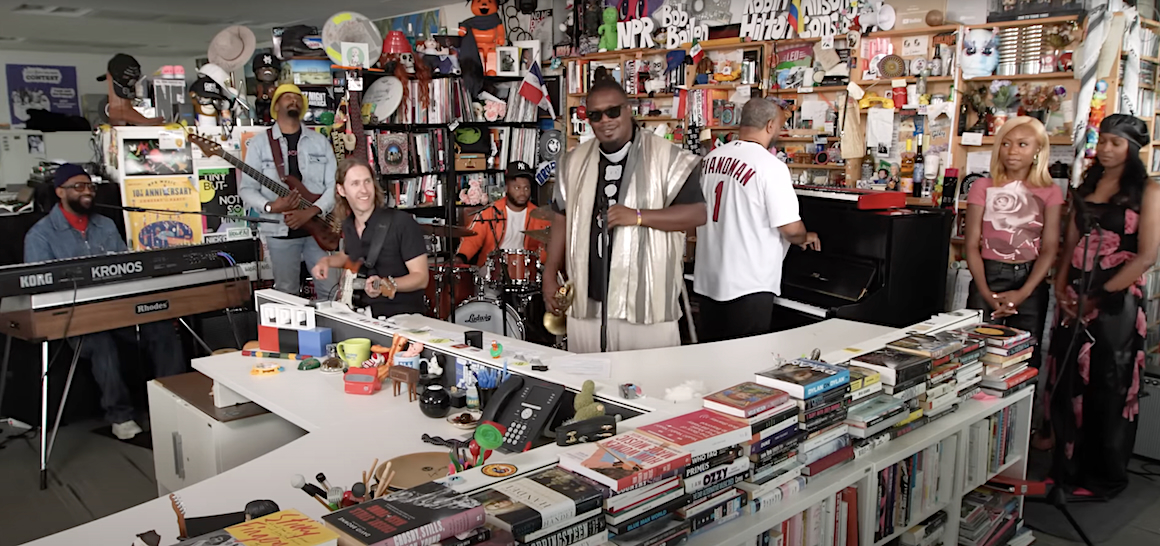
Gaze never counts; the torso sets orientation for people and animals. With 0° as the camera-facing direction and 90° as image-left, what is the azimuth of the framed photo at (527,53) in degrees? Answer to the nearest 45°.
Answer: approximately 0°

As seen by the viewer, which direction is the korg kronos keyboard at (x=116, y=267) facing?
away from the camera

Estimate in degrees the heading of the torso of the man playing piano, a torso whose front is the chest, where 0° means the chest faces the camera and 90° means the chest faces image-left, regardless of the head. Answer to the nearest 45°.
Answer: approximately 225°

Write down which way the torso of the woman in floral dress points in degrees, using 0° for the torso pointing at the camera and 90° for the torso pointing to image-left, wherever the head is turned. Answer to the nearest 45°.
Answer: approximately 45°

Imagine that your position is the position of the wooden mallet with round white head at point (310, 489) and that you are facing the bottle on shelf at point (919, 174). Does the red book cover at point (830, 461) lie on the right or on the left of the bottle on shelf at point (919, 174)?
right

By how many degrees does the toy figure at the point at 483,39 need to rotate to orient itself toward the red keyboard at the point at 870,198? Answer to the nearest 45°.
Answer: approximately 45° to its left

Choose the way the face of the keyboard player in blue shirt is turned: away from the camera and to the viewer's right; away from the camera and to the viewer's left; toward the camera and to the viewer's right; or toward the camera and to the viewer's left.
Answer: toward the camera and to the viewer's right

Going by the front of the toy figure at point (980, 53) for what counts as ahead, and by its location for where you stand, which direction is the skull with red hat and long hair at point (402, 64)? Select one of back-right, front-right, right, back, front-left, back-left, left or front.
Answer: right

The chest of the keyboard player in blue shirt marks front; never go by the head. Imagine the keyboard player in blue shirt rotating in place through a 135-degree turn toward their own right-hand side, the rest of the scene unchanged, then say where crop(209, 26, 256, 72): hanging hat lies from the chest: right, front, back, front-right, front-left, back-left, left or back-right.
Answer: back-right

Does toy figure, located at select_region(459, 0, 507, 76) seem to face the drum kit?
yes

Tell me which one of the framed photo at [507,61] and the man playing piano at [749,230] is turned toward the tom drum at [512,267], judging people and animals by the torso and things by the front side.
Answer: the framed photo

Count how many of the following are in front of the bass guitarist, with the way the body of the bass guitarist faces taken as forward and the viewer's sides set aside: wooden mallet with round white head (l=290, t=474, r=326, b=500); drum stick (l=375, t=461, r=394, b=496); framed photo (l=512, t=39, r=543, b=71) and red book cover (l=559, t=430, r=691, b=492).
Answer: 3
